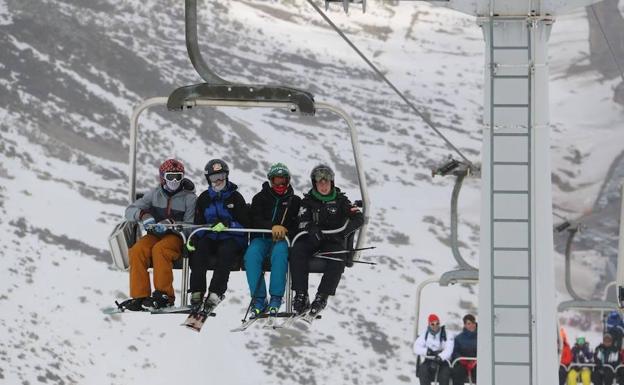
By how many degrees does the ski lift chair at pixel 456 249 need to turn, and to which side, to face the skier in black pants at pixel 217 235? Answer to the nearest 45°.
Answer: approximately 45° to its right

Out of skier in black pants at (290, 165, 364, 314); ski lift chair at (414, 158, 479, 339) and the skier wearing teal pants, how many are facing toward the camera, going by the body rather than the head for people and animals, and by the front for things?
3

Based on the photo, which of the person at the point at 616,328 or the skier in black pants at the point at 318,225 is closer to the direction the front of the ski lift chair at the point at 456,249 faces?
the skier in black pants

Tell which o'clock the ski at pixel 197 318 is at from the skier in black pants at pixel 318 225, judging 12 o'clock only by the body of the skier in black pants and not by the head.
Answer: The ski is roughly at 3 o'clock from the skier in black pants.

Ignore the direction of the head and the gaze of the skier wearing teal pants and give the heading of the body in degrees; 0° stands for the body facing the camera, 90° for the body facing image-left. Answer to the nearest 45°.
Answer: approximately 0°

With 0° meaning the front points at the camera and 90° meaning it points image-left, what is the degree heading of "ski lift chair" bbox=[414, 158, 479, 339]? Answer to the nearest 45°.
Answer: approximately 0°

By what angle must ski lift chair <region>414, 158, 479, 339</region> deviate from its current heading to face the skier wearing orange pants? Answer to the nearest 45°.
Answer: approximately 45° to its right

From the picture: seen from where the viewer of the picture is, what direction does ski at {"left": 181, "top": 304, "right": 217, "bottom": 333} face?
facing the viewer and to the left of the viewer
